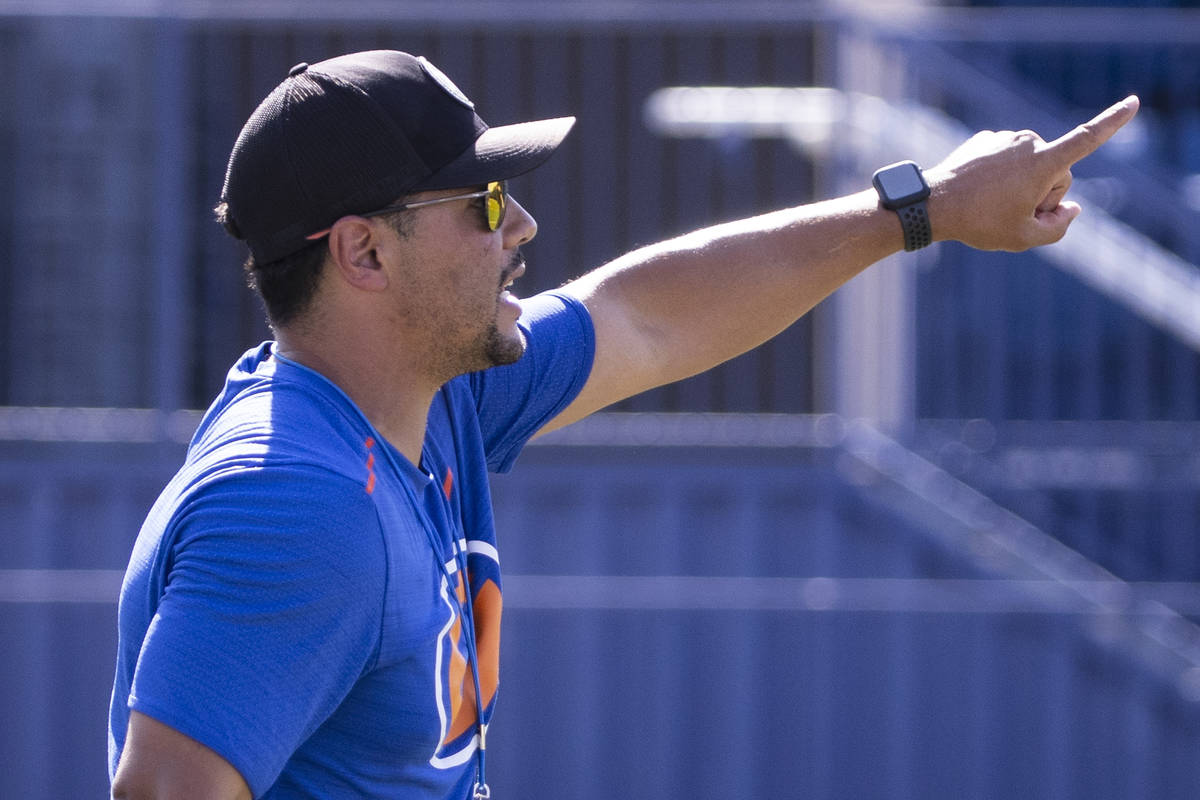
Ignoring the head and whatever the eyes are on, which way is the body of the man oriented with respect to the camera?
to the viewer's right

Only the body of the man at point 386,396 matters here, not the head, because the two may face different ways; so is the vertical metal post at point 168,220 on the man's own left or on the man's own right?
on the man's own left
